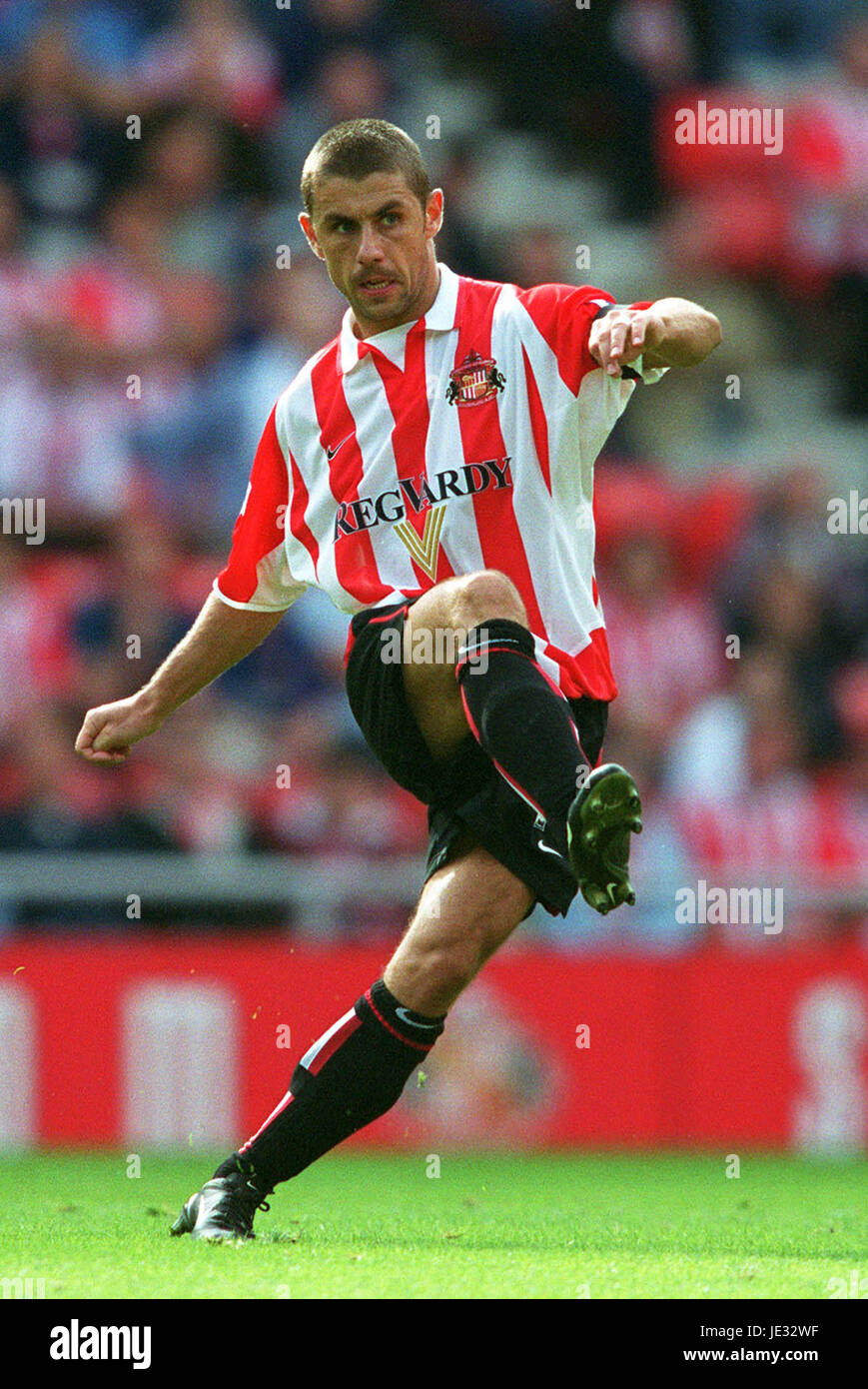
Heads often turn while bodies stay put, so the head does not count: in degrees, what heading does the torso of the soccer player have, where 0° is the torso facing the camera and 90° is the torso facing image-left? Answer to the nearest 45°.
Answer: approximately 0°

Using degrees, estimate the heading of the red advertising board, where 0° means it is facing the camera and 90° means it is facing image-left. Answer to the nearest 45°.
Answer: approximately 0°

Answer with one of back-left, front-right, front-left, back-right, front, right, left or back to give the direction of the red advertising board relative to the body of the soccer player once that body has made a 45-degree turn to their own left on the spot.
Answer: back-left
